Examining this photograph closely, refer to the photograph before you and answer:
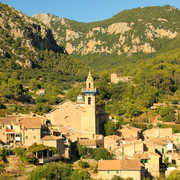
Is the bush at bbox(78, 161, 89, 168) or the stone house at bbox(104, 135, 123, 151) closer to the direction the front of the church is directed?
the bush

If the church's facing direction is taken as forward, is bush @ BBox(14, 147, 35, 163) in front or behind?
in front

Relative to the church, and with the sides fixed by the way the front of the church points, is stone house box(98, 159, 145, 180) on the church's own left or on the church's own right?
on the church's own left

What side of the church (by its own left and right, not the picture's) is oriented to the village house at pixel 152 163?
front

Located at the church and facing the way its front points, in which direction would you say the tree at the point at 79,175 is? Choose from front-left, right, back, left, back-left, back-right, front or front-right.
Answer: front-left

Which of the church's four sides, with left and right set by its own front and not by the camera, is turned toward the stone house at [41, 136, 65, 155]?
front

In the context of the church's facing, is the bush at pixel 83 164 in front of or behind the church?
in front

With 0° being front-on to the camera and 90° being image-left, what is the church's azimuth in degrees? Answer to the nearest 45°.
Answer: approximately 45°

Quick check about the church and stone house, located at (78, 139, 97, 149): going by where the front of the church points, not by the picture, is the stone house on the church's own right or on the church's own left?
on the church's own left

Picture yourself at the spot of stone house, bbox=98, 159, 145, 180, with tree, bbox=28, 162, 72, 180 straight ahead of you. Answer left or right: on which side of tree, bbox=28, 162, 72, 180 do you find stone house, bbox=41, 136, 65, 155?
right

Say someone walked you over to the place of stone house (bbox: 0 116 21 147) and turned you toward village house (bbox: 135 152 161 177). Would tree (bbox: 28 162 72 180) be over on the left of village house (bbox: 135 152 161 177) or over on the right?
right
